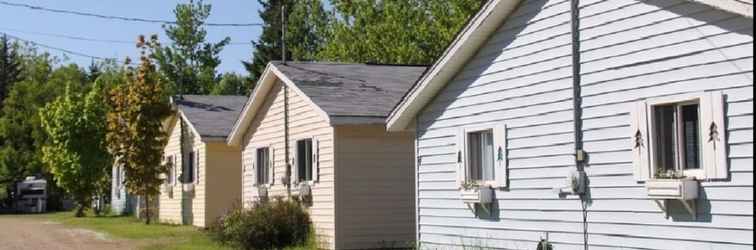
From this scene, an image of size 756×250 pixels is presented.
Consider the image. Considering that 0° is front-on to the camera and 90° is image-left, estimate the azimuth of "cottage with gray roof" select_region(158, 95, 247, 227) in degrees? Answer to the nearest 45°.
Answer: approximately 45°

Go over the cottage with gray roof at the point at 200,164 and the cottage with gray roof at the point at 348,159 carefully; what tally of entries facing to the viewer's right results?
0

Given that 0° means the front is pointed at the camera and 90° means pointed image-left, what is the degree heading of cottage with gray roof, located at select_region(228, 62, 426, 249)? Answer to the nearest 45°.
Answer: approximately 45°

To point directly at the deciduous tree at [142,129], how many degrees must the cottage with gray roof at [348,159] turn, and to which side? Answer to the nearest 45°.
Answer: approximately 90° to its right

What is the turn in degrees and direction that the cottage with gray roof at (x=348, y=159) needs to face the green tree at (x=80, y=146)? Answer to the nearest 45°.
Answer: approximately 90° to its right

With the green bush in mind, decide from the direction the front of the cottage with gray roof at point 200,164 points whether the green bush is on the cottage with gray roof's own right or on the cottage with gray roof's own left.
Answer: on the cottage with gray roof's own left

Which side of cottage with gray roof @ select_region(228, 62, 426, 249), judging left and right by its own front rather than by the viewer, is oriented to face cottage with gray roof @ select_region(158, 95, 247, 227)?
right
